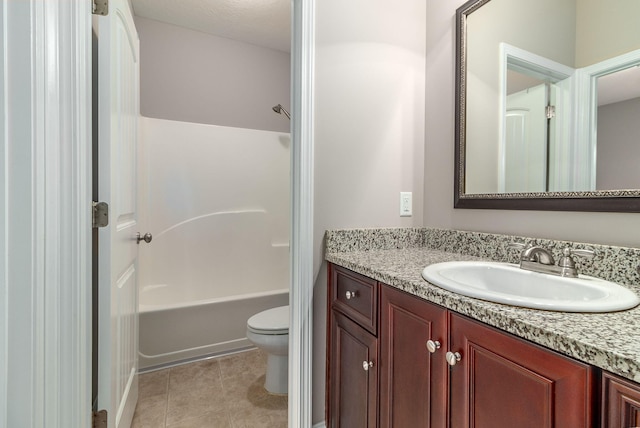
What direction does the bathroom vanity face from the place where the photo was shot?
facing the viewer and to the left of the viewer

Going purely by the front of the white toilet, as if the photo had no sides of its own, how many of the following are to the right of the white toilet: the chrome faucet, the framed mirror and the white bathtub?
1

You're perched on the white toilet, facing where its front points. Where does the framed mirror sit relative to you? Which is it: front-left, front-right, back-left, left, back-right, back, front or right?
left

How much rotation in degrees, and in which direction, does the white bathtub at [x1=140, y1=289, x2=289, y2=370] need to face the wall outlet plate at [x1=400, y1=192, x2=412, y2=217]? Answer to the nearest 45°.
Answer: approximately 45° to its left

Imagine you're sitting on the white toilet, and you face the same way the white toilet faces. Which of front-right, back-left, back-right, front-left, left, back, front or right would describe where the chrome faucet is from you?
left

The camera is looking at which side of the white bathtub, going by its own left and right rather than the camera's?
front

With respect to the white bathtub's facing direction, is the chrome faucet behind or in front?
in front

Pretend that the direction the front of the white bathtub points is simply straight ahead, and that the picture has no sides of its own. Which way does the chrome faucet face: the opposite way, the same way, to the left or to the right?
to the right

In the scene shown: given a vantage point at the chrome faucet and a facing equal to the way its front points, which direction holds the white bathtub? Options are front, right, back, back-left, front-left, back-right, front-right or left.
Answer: front-right

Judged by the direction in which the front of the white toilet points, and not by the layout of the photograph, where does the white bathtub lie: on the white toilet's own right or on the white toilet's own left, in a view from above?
on the white toilet's own right

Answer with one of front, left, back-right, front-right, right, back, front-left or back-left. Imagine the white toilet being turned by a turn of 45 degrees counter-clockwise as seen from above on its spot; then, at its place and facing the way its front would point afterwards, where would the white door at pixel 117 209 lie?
front-right

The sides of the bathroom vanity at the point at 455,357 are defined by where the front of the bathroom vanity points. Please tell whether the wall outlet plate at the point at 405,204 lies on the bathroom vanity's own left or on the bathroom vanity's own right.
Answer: on the bathroom vanity's own right

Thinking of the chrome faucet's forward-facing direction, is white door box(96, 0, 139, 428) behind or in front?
in front

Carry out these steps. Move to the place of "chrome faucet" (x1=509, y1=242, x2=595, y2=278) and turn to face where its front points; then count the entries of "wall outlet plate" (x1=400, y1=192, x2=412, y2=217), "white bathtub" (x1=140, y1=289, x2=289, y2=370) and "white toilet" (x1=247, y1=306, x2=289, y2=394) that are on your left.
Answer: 0

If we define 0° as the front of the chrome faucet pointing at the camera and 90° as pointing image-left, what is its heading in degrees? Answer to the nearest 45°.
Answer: approximately 45°
